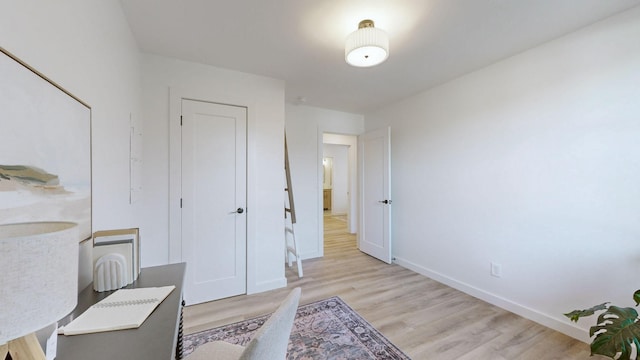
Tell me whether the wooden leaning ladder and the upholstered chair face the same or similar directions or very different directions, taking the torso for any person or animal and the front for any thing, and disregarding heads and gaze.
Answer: very different directions

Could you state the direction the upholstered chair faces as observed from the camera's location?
facing to the left of the viewer

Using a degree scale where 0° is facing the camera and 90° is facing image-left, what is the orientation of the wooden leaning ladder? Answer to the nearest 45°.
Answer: approximately 270°

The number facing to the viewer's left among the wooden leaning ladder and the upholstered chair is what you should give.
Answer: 1

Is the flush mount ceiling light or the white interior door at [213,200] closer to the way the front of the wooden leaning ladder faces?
the flush mount ceiling light

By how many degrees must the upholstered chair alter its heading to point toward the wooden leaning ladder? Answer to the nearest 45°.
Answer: approximately 90° to its right

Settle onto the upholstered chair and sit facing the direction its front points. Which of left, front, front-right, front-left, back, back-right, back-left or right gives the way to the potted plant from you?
back

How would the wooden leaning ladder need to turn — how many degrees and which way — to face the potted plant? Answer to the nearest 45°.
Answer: approximately 45° to its right

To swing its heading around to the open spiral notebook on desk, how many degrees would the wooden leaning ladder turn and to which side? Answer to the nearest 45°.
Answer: approximately 90° to its right

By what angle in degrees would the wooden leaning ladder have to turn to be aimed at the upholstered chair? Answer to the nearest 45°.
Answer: approximately 90° to its right
